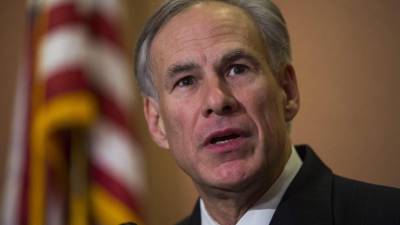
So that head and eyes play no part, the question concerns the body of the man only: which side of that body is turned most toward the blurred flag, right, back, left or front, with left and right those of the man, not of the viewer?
right

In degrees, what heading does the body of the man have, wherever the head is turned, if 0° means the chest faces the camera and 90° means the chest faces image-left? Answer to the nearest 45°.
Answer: approximately 45°
